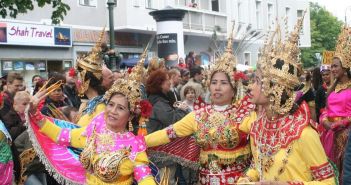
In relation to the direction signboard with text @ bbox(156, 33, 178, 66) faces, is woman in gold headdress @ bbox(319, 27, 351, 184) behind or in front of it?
in front

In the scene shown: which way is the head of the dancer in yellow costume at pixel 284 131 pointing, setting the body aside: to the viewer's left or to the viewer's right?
to the viewer's left

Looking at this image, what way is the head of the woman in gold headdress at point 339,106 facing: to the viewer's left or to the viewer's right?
to the viewer's left

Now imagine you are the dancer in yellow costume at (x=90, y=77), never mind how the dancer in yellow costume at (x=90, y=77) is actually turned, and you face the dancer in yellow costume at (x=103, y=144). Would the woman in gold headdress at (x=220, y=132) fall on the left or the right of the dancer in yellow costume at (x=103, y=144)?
left

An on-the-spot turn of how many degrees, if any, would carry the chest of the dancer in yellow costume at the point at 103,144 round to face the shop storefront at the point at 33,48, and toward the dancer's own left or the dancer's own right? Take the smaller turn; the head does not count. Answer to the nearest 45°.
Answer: approximately 135° to the dancer's own right

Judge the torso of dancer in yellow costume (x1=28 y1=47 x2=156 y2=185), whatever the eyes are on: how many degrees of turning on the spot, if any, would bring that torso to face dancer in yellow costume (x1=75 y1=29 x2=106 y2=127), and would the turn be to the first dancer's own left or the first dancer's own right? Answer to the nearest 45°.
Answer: approximately 135° to the first dancer's own right

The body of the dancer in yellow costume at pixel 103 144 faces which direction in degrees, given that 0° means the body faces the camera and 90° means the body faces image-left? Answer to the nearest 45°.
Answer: approximately 45°

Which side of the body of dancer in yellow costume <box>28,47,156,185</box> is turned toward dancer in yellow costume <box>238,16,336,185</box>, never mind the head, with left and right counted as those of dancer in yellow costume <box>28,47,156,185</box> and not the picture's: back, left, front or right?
left

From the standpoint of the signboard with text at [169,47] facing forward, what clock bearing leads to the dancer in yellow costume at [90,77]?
The dancer in yellow costume is roughly at 12 o'clock from the signboard with text.

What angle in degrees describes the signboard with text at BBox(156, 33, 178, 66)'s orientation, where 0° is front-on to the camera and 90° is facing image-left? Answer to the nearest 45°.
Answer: approximately 0°
